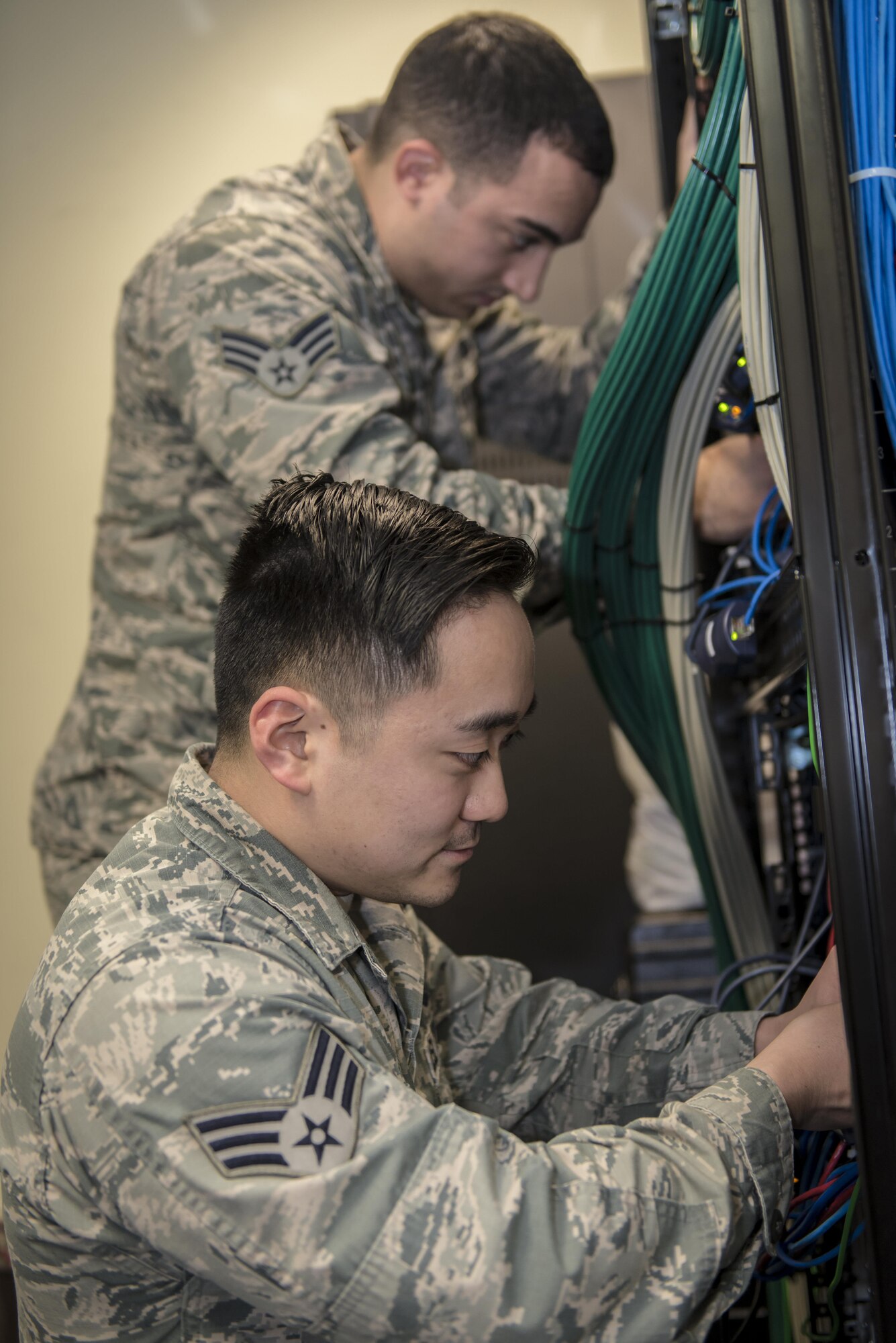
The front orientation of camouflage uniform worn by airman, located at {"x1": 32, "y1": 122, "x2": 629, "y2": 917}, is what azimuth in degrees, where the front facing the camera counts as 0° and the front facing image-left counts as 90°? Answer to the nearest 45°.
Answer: approximately 270°

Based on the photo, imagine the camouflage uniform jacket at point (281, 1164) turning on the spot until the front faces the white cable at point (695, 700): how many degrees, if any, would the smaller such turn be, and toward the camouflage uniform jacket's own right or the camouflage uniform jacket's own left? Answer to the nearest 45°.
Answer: approximately 45° to the camouflage uniform jacket's own left

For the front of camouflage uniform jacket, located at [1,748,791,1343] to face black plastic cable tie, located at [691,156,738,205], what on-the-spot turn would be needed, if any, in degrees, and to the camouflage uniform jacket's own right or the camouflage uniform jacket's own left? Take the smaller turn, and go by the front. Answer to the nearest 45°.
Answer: approximately 45° to the camouflage uniform jacket's own left

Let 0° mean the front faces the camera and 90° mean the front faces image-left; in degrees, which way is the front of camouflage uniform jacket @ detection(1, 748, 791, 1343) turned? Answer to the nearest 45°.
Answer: approximately 270°

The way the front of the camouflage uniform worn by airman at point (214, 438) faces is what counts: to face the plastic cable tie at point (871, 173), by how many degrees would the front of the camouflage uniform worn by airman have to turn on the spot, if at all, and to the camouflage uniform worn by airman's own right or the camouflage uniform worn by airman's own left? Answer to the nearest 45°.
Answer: approximately 45° to the camouflage uniform worn by airman's own right

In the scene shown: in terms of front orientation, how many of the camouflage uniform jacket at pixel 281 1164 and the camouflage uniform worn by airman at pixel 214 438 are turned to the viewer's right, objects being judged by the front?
2
